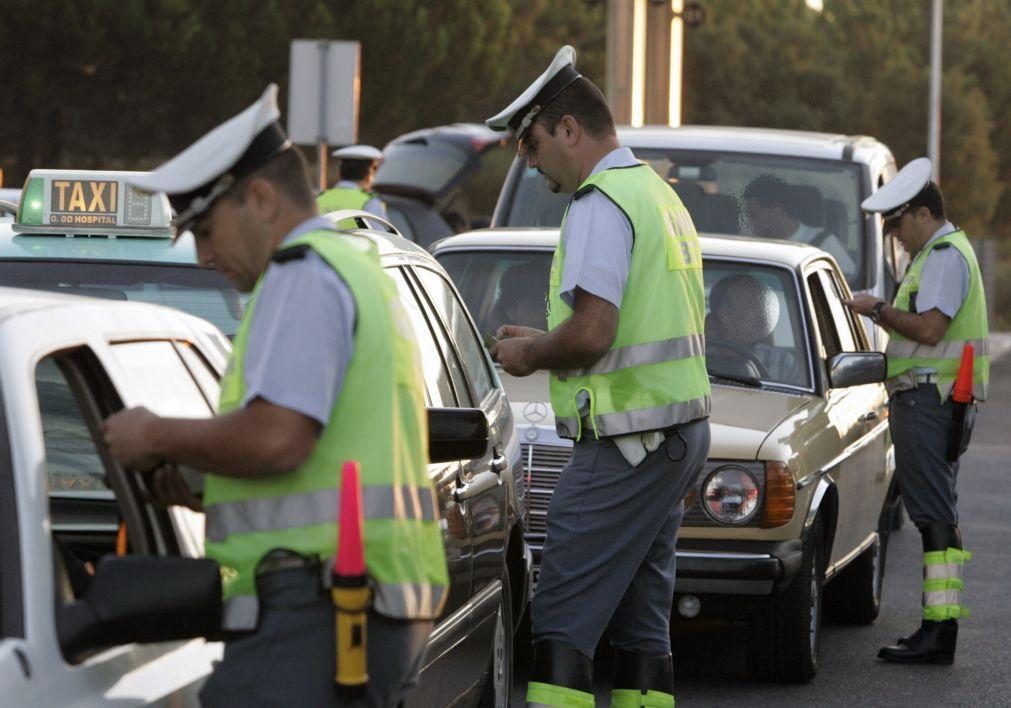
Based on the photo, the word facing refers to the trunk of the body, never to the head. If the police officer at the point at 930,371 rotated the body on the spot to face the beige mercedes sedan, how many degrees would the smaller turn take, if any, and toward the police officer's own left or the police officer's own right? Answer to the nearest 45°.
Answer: approximately 45° to the police officer's own left

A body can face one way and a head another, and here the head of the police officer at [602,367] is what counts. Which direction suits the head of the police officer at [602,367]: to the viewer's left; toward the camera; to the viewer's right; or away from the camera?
to the viewer's left

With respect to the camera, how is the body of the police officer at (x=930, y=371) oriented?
to the viewer's left

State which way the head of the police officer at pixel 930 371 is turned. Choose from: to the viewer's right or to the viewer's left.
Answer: to the viewer's left

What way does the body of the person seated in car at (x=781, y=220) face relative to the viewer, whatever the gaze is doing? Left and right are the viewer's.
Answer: facing the viewer and to the left of the viewer

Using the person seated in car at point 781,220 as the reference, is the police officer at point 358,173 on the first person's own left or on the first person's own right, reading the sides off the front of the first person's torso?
on the first person's own right

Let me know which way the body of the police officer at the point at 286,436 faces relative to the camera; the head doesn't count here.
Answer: to the viewer's left

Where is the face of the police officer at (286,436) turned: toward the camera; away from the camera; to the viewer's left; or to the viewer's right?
to the viewer's left

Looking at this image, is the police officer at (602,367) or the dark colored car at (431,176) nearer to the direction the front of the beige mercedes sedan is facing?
the police officer

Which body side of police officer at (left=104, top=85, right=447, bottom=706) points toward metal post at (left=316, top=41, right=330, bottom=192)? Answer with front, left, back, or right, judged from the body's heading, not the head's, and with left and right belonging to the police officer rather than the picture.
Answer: right

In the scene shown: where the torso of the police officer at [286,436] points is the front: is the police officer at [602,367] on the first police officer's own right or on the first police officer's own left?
on the first police officer's own right
